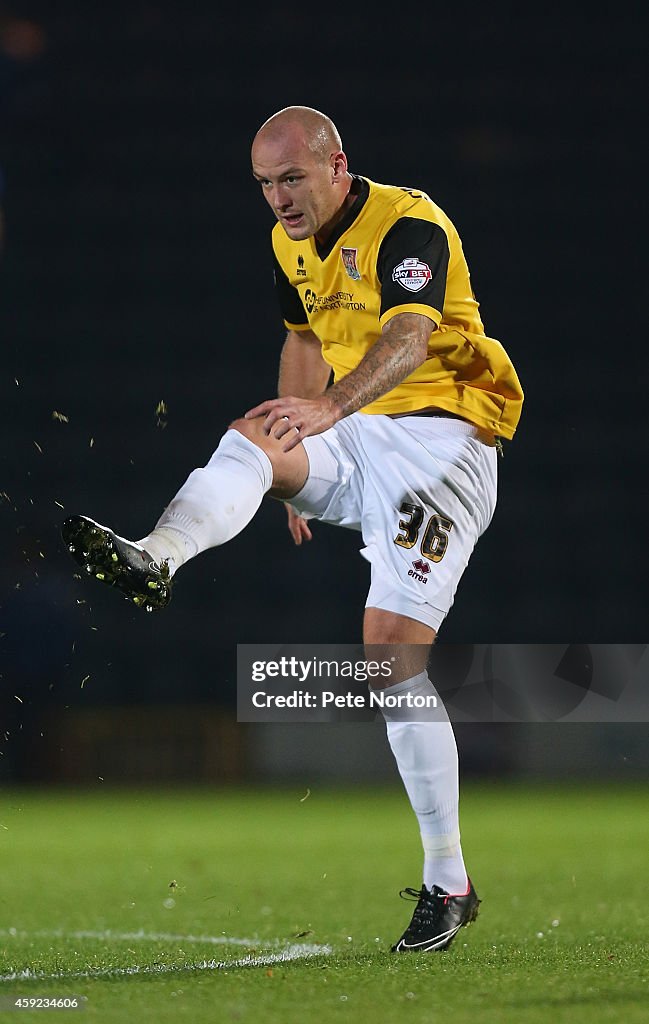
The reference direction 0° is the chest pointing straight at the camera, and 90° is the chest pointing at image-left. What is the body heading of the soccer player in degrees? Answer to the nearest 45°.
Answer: approximately 45°
